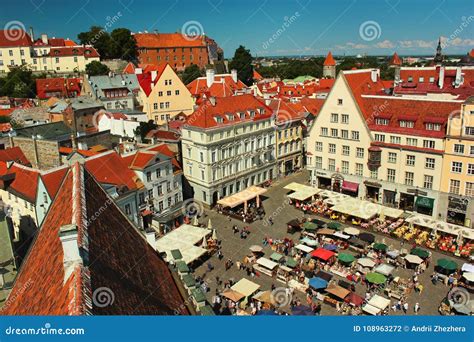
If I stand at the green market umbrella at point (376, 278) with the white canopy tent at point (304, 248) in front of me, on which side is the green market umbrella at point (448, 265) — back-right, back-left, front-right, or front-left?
back-right

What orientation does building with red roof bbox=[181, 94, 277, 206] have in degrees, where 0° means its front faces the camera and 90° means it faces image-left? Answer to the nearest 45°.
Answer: approximately 315°

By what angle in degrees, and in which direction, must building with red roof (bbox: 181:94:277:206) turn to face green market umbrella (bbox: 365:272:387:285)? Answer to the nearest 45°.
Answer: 0° — it already faces it

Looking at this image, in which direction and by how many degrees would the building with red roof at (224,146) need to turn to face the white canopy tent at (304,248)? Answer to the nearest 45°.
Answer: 0° — it already faces it

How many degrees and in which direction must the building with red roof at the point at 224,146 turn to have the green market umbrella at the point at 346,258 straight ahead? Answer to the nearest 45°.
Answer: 0° — it already faces it

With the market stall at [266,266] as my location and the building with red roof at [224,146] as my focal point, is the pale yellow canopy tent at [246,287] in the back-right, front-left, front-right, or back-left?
back-left
